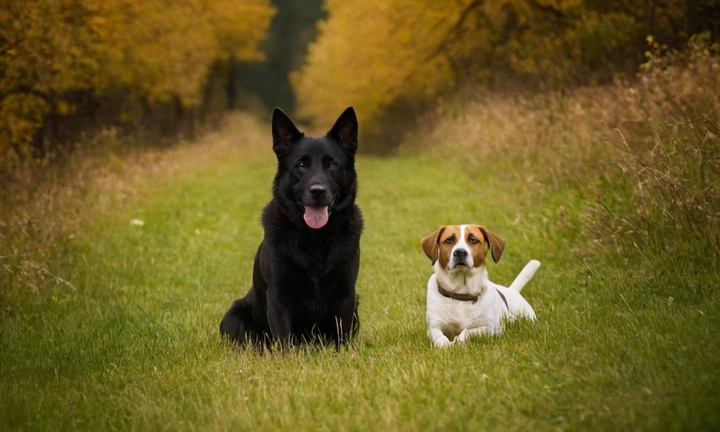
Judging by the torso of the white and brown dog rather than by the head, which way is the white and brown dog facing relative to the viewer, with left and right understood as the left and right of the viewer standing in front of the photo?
facing the viewer and to the left of the viewer

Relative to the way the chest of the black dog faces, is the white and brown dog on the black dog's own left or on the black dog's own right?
on the black dog's own left

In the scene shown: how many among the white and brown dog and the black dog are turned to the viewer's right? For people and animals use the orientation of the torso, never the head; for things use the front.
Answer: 0

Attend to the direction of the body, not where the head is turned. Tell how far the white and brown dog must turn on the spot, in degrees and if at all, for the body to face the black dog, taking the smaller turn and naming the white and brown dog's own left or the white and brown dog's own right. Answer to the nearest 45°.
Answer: approximately 45° to the white and brown dog's own right

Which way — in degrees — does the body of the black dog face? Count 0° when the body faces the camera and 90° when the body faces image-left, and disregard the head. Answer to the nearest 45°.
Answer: approximately 0°
